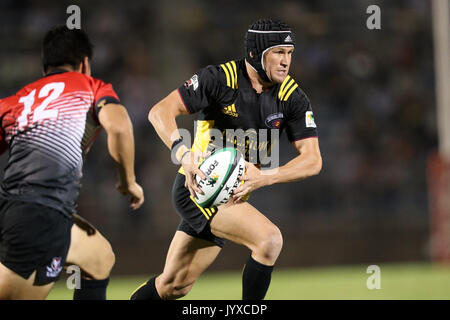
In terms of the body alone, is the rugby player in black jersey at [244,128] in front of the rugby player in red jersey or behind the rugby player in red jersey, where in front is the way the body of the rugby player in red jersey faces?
in front

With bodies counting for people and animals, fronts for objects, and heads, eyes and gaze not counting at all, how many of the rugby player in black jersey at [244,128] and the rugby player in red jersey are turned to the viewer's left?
0

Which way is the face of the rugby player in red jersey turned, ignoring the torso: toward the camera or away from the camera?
away from the camera

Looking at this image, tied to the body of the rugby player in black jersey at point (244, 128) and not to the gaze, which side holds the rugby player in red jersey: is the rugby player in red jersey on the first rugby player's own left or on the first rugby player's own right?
on the first rugby player's own right

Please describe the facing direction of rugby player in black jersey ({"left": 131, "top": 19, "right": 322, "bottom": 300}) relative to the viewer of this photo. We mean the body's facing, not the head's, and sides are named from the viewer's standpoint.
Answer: facing the viewer and to the right of the viewer

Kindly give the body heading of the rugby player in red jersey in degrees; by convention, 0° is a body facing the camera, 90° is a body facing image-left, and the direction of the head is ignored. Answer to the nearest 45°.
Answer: approximately 225°
